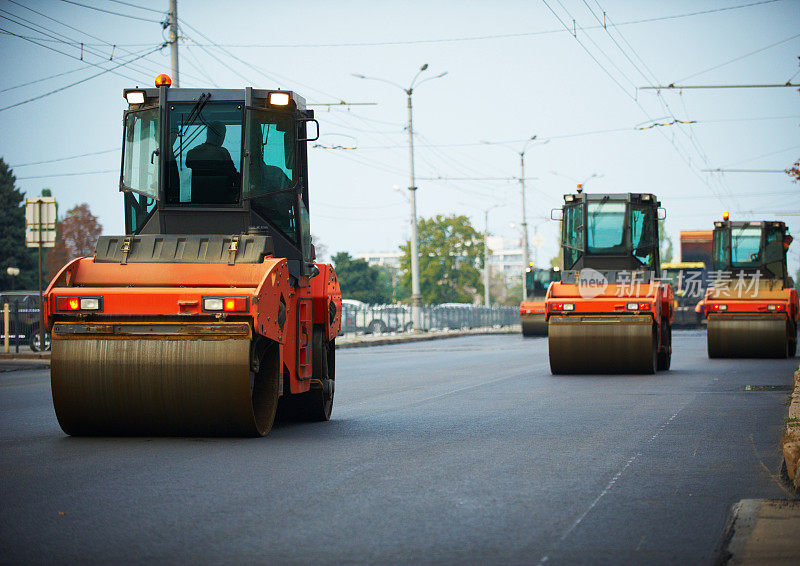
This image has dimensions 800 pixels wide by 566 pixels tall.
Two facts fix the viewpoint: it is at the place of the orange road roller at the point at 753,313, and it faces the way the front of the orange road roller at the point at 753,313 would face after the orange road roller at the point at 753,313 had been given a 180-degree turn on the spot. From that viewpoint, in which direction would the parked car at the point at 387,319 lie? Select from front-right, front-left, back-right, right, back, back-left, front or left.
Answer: front-left

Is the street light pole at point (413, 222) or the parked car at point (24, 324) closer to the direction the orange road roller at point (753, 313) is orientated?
the parked car

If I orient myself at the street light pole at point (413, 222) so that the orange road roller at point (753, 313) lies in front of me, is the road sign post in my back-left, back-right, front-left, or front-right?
front-right

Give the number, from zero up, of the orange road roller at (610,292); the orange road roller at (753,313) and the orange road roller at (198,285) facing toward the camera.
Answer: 3

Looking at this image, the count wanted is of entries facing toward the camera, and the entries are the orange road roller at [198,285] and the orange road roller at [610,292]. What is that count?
2

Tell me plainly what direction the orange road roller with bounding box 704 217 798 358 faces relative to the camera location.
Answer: facing the viewer

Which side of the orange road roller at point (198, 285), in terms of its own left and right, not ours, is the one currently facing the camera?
front

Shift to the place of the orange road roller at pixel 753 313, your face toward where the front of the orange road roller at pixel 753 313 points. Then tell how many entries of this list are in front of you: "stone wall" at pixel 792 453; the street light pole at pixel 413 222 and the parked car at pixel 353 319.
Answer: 1

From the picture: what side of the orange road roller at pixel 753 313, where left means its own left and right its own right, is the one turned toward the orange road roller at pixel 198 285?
front

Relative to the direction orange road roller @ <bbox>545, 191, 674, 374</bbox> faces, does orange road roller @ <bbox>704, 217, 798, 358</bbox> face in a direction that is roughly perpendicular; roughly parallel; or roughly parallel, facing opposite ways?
roughly parallel

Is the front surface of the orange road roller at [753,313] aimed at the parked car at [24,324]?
no

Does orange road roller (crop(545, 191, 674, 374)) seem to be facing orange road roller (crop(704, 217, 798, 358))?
no

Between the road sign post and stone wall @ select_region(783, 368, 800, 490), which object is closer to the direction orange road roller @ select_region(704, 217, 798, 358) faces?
the stone wall
